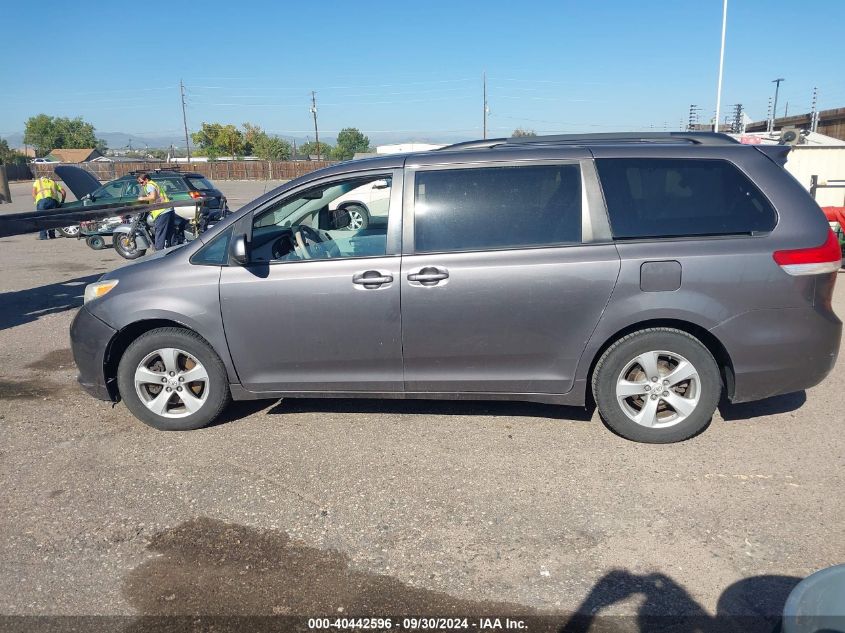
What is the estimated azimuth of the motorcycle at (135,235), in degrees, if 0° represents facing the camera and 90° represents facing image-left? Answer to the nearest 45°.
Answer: approximately 45°

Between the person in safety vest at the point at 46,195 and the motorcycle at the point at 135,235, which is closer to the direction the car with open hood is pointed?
the person in safety vest

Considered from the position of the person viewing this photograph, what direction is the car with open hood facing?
facing away from the viewer and to the left of the viewer

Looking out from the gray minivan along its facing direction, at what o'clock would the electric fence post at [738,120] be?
The electric fence post is roughly at 4 o'clock from the gray minivan.

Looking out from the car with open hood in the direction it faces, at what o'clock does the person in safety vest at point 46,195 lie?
The person in safety vest is roughly at 11 o'clock from the car with open hood.

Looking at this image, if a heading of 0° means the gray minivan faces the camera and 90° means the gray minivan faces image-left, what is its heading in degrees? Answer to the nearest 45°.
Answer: approximately 90°

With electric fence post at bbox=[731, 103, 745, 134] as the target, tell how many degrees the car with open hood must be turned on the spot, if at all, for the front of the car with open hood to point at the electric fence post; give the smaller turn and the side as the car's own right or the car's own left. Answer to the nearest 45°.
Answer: approximately 135° to the car's own right
